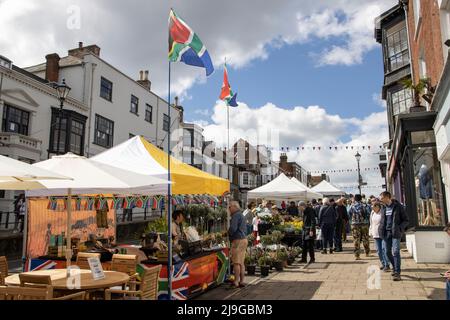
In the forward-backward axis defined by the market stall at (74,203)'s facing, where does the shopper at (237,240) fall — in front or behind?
in front

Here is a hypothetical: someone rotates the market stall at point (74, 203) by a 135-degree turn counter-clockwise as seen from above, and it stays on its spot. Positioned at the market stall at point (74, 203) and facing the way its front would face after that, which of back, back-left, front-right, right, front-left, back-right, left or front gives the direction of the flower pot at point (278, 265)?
right

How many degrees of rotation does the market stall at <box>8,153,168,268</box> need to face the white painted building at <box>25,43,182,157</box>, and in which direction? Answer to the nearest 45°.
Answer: approximately 135° to its left

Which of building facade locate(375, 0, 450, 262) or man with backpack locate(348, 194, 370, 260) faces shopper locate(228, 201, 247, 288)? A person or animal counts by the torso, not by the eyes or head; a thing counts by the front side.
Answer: the building facade

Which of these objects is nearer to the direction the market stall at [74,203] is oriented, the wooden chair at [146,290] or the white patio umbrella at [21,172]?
the wooden chair

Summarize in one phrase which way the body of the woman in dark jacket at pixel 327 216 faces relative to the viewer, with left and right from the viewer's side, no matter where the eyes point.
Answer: facing away from the viewer

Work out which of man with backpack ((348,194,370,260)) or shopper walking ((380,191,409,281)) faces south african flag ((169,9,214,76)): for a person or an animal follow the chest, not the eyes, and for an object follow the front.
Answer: the shopper walking

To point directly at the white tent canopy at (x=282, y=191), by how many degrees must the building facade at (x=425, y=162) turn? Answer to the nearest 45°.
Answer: approximately 90° to its right

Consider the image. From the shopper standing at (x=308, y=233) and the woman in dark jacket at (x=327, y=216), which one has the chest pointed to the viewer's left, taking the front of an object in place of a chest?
the shopper standing
